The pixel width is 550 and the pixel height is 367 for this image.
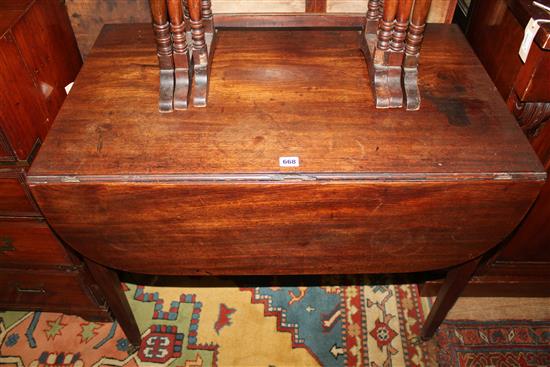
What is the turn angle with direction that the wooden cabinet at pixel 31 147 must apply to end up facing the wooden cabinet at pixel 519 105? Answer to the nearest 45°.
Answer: approximately 45° to its left

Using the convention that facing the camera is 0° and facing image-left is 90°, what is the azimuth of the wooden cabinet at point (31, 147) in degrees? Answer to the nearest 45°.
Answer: approximately 0°

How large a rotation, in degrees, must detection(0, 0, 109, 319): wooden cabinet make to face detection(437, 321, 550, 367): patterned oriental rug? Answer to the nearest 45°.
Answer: approximately 45° to its left

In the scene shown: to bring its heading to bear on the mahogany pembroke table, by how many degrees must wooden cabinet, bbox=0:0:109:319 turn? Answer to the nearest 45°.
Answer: approximately 45° to its left
